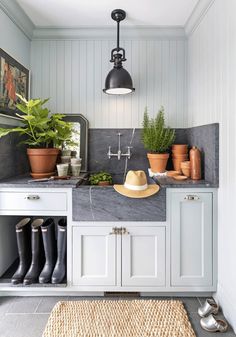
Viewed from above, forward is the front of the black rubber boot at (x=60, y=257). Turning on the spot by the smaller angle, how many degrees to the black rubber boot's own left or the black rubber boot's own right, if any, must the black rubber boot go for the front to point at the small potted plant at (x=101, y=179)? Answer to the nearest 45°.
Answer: approximately 180°

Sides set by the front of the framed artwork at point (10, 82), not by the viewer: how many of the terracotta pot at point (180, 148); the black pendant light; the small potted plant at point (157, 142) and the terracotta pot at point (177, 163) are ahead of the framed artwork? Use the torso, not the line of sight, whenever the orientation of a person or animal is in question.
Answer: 4

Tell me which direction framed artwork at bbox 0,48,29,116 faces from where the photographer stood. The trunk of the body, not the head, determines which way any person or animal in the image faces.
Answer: facing to the right of the viewer

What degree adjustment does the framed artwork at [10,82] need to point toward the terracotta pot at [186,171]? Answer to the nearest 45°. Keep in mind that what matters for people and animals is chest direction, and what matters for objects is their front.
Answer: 0° — it already faces it

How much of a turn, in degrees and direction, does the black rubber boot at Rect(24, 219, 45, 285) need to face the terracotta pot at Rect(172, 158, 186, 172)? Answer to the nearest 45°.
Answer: approximately 135° to its left

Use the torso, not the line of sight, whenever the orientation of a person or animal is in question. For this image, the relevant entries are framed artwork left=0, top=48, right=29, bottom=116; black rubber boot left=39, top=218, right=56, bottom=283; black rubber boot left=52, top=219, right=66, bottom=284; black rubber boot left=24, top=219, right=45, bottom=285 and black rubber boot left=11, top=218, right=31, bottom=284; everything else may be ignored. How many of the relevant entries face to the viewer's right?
1

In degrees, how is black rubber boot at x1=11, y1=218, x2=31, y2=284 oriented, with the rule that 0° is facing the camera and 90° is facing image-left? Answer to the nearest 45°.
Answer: approximately 45°

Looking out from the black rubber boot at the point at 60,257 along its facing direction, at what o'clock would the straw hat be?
The straw hat is roughly at 8 o'clock from the black rubber boot.

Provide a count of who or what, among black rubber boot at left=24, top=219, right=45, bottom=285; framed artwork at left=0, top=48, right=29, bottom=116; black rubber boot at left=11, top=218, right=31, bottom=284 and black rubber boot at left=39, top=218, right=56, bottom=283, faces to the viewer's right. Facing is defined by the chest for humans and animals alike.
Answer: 1

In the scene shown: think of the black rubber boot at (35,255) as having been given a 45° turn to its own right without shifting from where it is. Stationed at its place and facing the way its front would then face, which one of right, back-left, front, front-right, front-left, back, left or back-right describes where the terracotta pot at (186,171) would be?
back

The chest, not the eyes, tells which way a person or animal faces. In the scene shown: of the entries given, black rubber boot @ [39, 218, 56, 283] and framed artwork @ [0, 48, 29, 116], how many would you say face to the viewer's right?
1

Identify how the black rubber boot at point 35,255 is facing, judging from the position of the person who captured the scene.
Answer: facing the viewer and to the left of the viewer
